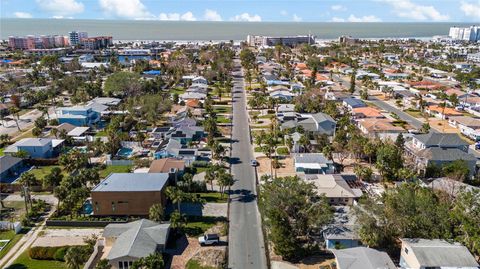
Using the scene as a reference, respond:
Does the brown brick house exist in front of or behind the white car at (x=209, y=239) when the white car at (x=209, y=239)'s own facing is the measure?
in front

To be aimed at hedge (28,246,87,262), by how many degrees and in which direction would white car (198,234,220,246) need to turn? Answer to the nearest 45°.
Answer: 0° — it already faces it

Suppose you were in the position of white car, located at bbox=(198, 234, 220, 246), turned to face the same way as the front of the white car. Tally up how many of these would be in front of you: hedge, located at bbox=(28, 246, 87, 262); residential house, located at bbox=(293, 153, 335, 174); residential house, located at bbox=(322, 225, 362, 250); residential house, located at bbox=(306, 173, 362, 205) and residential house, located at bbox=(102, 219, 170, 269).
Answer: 2

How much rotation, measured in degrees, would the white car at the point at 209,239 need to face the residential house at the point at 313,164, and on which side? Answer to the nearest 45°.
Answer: approximately 135° to its right

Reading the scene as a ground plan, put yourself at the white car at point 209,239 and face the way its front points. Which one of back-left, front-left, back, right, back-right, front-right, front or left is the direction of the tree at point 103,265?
front-left

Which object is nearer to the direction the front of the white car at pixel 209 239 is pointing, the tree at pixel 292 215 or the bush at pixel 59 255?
the bush

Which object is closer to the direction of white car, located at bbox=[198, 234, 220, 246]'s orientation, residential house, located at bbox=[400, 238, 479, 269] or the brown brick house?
the brown brick house

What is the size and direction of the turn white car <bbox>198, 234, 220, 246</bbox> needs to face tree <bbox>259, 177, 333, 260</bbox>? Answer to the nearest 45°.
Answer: approximately 180°

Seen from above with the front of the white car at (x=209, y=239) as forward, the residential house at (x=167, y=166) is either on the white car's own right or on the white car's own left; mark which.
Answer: on the white car's own right

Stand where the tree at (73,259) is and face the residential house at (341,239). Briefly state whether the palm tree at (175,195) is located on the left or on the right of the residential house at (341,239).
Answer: left

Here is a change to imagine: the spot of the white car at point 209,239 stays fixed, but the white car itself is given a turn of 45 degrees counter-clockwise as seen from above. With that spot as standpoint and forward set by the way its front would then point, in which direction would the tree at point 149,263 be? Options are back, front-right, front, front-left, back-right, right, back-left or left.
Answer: front

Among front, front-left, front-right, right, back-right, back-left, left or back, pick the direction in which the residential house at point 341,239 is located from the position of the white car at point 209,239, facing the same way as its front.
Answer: back

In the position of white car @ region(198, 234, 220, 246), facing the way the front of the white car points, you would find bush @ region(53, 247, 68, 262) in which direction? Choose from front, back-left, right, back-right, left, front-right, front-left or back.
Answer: front

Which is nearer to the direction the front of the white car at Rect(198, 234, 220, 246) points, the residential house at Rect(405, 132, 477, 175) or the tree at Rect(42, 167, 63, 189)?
the tree

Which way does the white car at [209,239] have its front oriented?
to the viewer's left

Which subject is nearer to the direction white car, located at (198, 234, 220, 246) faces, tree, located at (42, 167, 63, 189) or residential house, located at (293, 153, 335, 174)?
the tree

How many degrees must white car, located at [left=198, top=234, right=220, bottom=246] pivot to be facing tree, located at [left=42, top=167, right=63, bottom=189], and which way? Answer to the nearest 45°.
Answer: approximately 45° to its right

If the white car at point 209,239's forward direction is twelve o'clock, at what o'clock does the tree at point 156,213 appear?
The tree is roughly at 1 o'clock from the white car.

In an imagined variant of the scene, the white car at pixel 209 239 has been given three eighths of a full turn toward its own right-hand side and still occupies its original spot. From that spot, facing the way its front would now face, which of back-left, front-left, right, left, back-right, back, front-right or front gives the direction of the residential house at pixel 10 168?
left
